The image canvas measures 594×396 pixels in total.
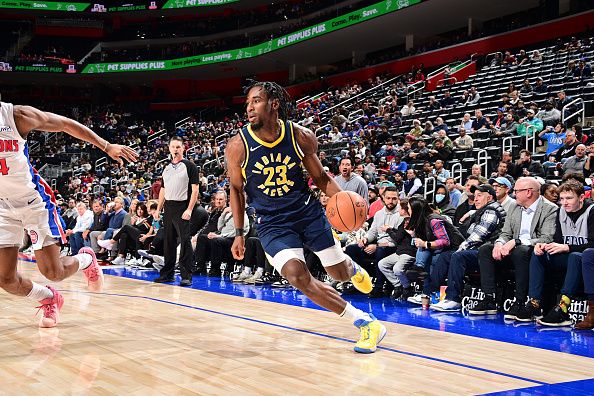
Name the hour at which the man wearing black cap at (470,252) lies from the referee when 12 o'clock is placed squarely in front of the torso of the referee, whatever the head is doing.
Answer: The man wearing black cap is roughly at 9 o'clock from the referee.

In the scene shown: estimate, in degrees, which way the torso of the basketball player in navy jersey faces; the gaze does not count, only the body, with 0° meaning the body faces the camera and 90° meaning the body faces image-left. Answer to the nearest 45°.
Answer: approximately 0°

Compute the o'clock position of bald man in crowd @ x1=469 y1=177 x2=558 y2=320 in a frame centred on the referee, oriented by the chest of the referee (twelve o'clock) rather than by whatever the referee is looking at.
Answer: The bald man in crowd is roughly at 9 o'clock from the referee.

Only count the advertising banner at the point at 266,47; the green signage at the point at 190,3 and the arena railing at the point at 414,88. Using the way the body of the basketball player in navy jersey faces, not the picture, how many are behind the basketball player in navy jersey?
3

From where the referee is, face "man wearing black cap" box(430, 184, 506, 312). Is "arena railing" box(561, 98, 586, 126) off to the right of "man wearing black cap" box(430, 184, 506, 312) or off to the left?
left

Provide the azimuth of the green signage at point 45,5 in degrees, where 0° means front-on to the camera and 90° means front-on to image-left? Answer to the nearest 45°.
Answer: approximately 0°

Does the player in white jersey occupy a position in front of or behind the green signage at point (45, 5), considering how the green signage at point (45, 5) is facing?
in front

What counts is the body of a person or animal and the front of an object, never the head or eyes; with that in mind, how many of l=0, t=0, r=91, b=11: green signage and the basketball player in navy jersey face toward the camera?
2

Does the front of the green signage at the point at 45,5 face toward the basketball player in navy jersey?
yes

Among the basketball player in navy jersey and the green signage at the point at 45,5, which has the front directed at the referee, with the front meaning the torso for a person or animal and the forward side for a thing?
the green signage

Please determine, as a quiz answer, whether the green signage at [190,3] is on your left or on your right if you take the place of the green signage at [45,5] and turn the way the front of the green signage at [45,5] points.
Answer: on your left
